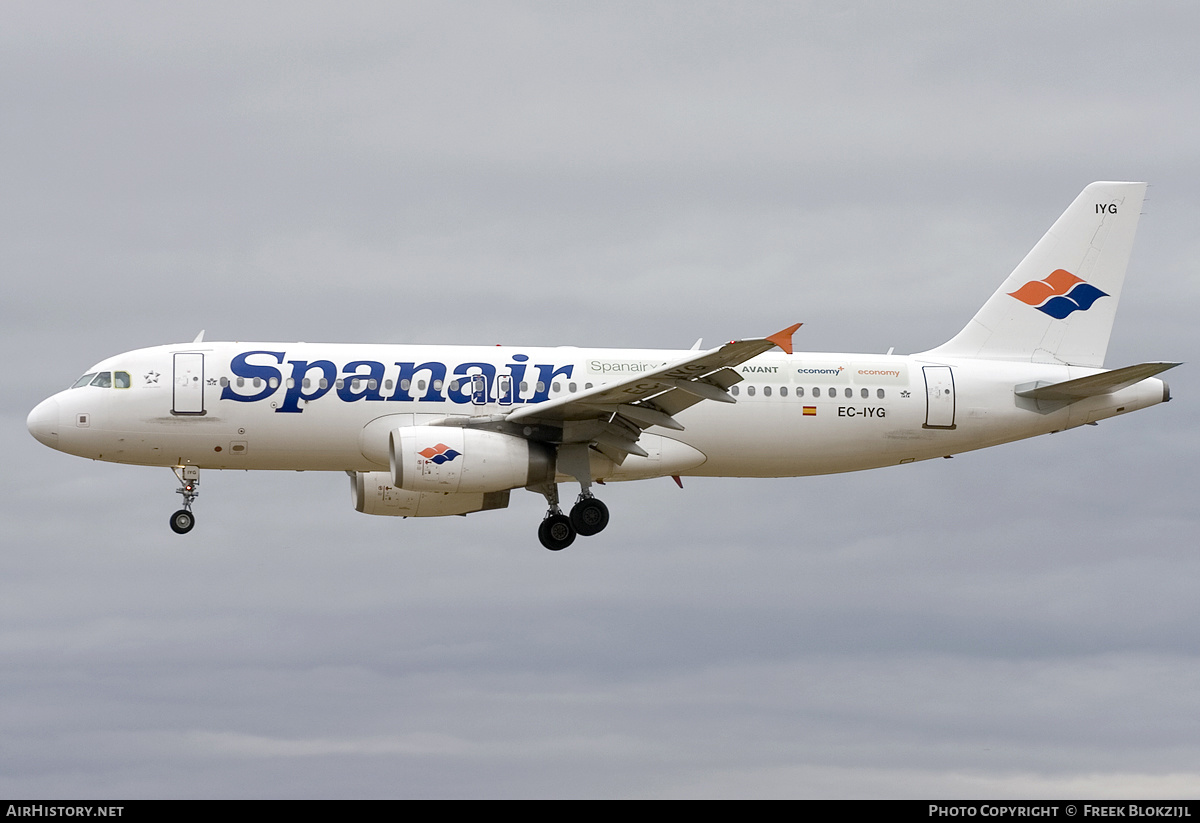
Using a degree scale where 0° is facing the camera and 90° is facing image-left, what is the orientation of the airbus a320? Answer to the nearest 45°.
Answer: approximately 90°
